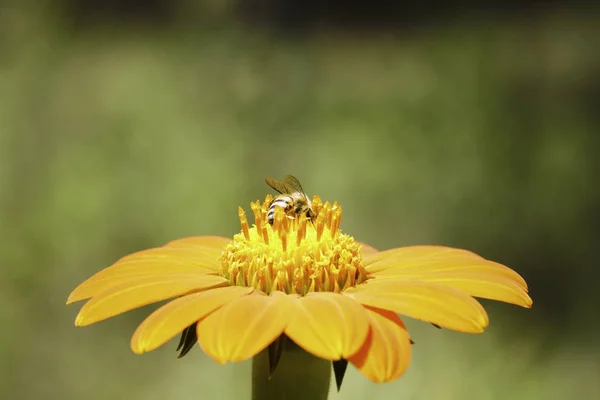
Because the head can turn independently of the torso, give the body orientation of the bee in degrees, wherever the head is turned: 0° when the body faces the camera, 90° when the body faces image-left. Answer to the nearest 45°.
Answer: approximately 270°
